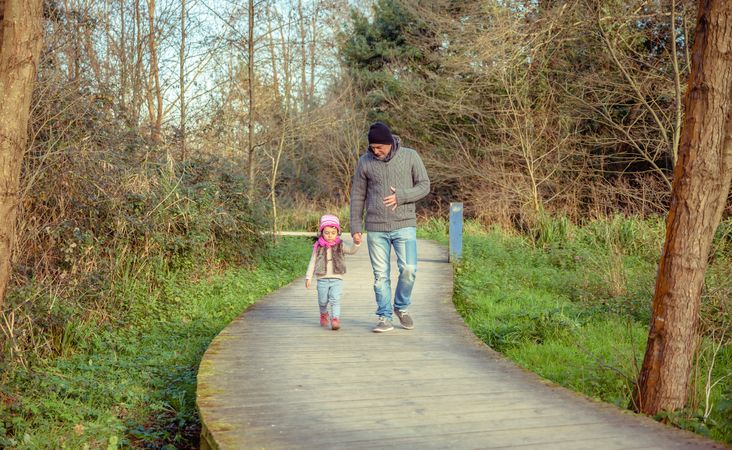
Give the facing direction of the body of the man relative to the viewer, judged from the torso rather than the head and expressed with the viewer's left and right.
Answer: facing the viewer

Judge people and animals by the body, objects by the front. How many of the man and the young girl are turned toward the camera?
2

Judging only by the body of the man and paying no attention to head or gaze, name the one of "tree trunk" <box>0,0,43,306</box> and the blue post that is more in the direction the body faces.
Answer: the tree trunk

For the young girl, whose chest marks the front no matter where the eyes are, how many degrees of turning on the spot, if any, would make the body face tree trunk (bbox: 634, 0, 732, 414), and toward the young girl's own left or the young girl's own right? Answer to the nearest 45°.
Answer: approximately 45° to the young girl's own left

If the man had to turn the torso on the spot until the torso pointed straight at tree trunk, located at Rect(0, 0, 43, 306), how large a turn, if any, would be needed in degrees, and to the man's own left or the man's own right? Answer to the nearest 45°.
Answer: approximately 45° to the man's own right

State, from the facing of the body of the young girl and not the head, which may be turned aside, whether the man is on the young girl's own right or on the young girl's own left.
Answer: on the young girl's own left

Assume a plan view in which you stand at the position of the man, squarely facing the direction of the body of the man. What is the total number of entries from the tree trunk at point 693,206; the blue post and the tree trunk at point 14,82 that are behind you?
1

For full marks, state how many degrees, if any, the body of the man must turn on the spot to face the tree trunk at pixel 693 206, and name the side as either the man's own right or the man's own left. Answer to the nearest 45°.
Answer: approximately 45° to the man's own left

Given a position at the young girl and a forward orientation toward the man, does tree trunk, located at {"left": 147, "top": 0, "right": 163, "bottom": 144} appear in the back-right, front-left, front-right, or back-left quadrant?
back-left

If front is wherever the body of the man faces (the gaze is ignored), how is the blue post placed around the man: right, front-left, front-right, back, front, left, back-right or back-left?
back
